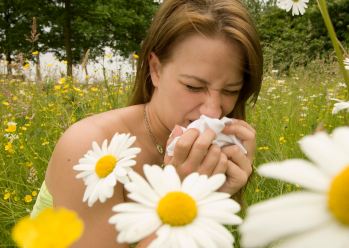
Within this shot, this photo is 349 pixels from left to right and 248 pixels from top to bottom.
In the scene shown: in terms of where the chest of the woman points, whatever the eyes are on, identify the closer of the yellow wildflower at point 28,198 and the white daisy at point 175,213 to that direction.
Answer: the white daisy

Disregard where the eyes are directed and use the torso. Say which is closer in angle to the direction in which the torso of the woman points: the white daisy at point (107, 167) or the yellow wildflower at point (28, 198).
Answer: the white daisy

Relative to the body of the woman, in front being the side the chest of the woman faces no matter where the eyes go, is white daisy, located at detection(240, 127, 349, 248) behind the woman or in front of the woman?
in front

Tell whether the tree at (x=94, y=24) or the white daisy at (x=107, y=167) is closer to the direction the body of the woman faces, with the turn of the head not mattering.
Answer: the white daisy

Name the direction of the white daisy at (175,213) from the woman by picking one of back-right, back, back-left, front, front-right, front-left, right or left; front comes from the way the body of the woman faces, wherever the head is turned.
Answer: front-right

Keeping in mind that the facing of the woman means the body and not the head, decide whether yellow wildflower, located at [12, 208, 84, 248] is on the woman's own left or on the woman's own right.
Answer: on the woman's own right

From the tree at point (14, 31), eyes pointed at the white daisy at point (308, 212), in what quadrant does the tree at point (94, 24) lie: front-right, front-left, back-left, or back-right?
front-left

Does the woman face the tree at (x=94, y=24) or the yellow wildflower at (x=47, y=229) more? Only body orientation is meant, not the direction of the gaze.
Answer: the yellow wildflower

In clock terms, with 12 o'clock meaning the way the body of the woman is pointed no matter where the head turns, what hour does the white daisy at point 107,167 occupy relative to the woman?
The white daisy is roughly at 2 o'clock from the woman.
